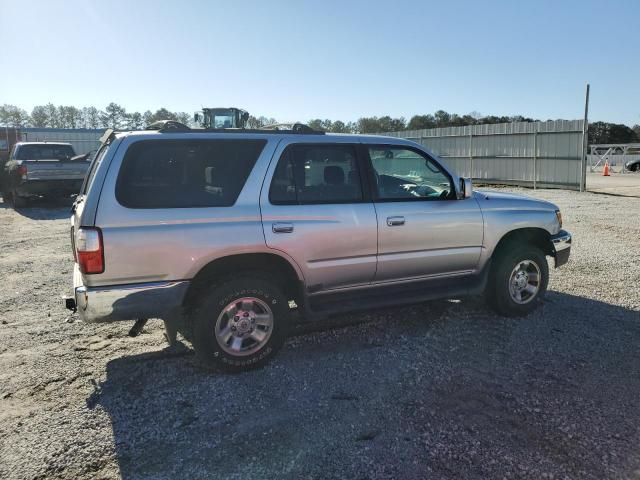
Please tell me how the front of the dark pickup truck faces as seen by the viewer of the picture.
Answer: facing away from the viewer and to the left of the viewer

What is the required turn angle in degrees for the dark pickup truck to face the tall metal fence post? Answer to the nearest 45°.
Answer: approximately 135° to its right
